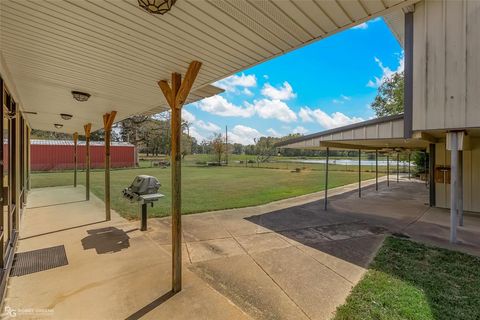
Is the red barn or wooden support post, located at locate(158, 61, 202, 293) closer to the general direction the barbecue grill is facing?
the wooden support post

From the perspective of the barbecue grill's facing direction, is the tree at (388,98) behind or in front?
behind

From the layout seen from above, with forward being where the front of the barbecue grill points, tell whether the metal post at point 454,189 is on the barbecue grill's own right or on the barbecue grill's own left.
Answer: on the barbecue grill's own left

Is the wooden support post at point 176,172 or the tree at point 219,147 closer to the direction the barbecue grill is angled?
the wooden support post

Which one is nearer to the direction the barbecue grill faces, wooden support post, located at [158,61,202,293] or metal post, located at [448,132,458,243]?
the wooden support post

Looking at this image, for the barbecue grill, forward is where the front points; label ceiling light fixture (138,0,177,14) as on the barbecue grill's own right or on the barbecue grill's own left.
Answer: on the barbecue grill's own left

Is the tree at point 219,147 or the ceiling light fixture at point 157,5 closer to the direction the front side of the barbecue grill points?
the ceiling light fixture

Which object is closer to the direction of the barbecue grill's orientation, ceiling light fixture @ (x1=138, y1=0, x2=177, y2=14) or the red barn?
the ceiling light fixture

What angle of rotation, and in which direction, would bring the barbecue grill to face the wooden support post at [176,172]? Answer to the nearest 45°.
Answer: approximately 45° to its left

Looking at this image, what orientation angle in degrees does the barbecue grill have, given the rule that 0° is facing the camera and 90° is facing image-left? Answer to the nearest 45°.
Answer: approximately 45°

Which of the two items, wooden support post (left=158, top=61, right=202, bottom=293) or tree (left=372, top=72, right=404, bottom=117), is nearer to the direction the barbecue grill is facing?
the wooden support post

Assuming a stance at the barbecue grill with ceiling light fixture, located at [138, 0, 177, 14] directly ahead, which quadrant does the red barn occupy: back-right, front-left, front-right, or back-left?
back-right
